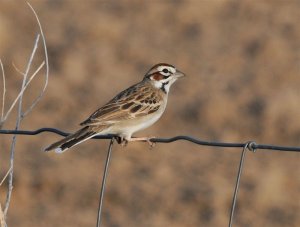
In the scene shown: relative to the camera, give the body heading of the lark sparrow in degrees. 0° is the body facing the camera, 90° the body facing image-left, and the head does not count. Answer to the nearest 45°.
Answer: approximately 270°
